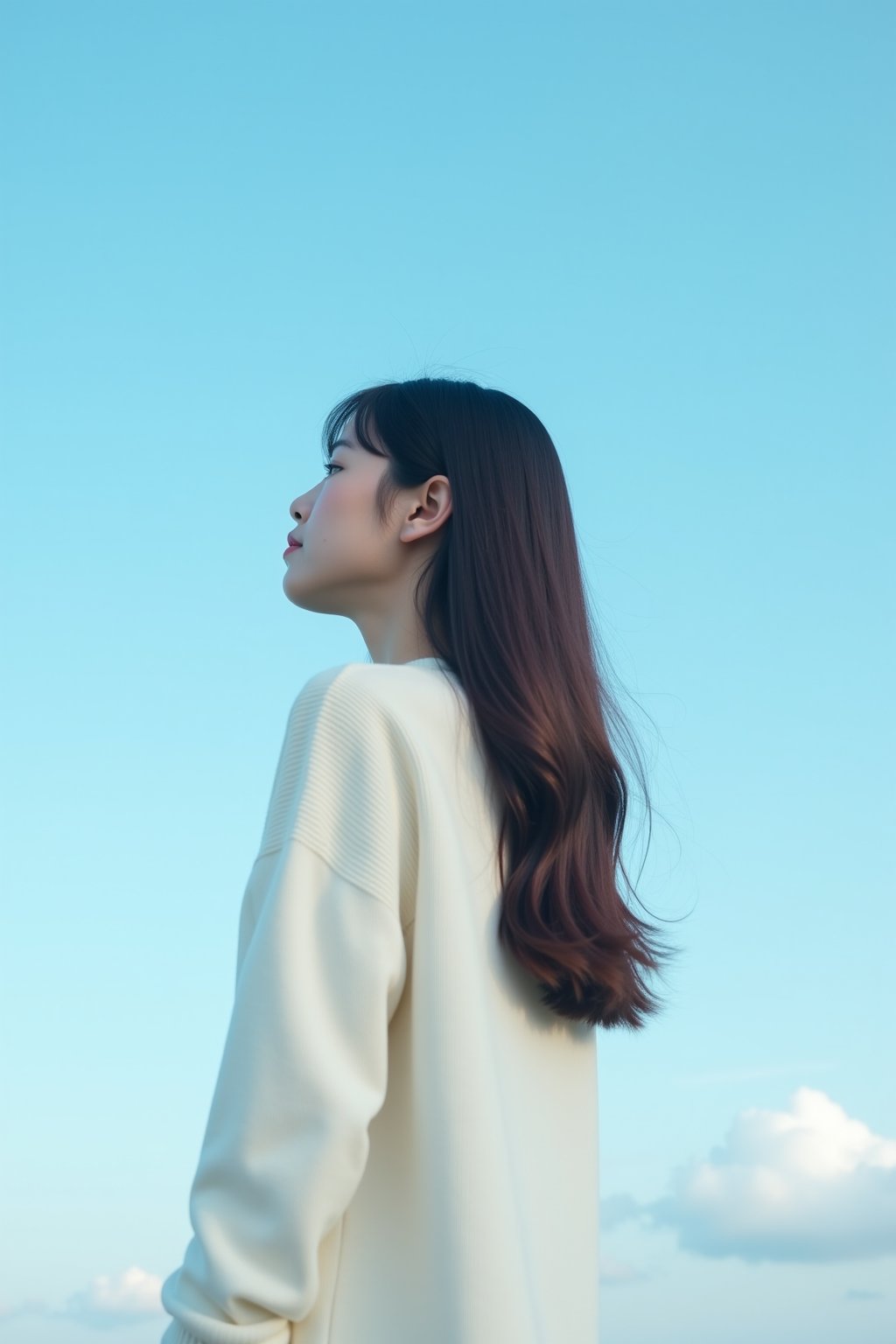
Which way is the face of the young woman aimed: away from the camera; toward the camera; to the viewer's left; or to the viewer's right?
to the viewer's left

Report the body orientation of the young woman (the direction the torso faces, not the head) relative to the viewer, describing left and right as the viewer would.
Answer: facing away from the viewer and to the left of the viewer
